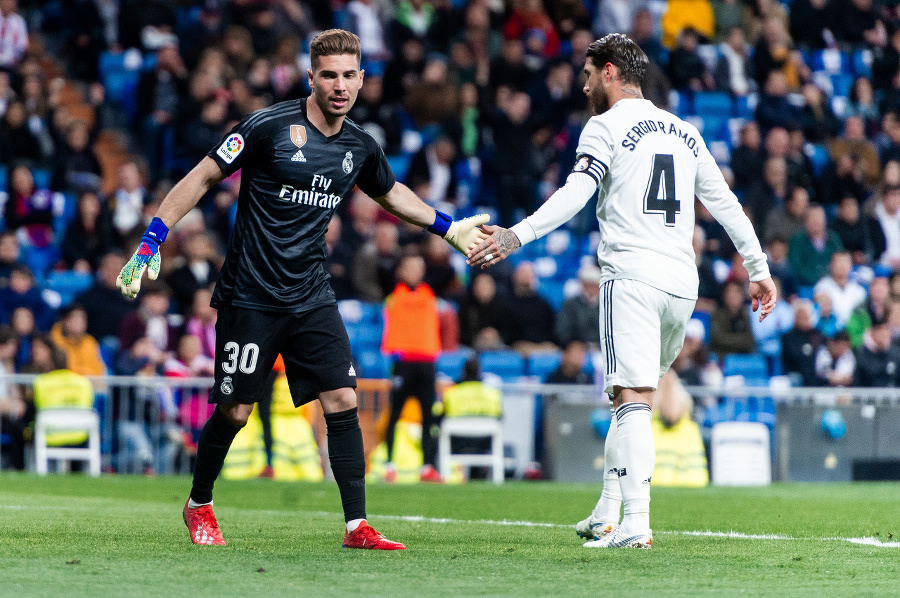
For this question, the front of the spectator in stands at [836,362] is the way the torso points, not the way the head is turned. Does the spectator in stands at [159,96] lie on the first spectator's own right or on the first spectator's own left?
on the first spectator's own right

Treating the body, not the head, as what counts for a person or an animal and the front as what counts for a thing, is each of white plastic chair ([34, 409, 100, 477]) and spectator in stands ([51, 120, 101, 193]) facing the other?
yes

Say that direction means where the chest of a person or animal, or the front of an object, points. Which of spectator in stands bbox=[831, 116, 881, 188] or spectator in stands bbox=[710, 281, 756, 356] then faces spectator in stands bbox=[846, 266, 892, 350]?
spectator in stands bbox=[831, 116, 881, 188]

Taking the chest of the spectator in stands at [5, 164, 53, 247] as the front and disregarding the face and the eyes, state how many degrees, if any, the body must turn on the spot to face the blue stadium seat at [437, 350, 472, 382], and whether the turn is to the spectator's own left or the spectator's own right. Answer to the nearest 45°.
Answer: approximately 90° to the spectator's own left

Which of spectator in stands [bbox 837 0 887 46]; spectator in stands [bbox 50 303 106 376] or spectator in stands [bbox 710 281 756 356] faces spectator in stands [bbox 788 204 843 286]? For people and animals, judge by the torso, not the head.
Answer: spectator in stands [bbox 837 0 887 46]

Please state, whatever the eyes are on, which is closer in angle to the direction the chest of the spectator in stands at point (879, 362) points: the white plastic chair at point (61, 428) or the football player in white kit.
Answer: the football player in white kit

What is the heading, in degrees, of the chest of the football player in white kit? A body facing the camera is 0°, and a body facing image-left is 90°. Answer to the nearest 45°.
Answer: approximately 135°

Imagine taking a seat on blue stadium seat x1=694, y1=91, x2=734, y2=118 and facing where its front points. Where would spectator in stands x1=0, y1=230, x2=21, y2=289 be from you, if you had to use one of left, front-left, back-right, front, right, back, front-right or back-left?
front-right

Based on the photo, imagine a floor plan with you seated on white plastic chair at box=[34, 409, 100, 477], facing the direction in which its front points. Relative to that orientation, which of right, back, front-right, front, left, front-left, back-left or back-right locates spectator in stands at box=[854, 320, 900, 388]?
right

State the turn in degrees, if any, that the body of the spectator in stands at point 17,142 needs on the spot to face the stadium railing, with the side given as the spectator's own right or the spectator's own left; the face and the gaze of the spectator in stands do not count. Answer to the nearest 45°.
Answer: approximately 45° to the spectator's own left
